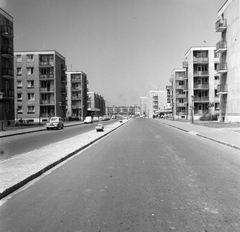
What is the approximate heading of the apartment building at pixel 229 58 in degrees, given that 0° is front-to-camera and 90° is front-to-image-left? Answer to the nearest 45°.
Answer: approximately 90°

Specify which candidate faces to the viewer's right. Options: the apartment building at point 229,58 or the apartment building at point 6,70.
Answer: the apartment building at point 6,70

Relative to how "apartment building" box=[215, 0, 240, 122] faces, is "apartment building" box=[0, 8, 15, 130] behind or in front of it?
in front

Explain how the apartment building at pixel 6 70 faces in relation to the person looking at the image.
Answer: facing to the right of the viewer

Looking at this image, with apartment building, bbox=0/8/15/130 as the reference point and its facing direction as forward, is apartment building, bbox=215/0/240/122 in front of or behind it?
in front

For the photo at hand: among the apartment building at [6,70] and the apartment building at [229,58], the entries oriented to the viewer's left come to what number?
1
